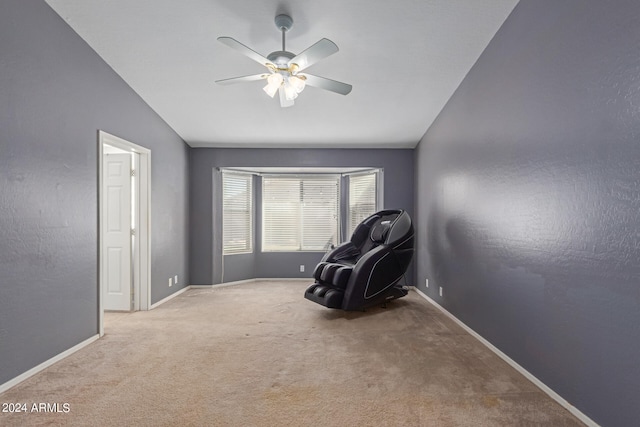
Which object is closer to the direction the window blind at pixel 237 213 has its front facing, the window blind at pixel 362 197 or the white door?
the window blind

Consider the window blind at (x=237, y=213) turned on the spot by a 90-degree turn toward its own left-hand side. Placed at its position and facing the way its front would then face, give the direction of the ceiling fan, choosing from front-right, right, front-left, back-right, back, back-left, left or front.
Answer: back-right

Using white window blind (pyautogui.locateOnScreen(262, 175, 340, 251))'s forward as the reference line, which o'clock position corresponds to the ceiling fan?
The ceiling fan is roughly at 12 o'clock from the white window blind.

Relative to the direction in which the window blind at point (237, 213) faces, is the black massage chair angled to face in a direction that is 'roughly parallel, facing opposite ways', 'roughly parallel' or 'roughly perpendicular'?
roughly perpendicular

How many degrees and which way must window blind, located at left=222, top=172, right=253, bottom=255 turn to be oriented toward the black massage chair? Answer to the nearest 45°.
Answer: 0° — it already faces it

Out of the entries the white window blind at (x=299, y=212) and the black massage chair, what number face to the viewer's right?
0

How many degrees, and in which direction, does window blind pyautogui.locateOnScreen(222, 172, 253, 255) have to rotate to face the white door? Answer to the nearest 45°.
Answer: approximately 90° to its right

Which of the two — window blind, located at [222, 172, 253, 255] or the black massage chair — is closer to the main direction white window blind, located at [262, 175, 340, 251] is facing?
the black massage chair

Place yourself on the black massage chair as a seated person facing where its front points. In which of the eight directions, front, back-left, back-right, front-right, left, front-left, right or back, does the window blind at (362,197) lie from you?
back-right

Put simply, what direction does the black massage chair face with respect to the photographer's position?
facing the viewer and to the left of the viewer

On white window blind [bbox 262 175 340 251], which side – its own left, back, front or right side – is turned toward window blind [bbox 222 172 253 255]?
right

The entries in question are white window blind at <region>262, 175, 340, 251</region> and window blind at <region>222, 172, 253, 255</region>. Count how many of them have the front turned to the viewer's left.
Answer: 0

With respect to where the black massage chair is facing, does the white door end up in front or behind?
in front

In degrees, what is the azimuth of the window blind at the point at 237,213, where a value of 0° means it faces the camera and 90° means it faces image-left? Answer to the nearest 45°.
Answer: approximately 315°
